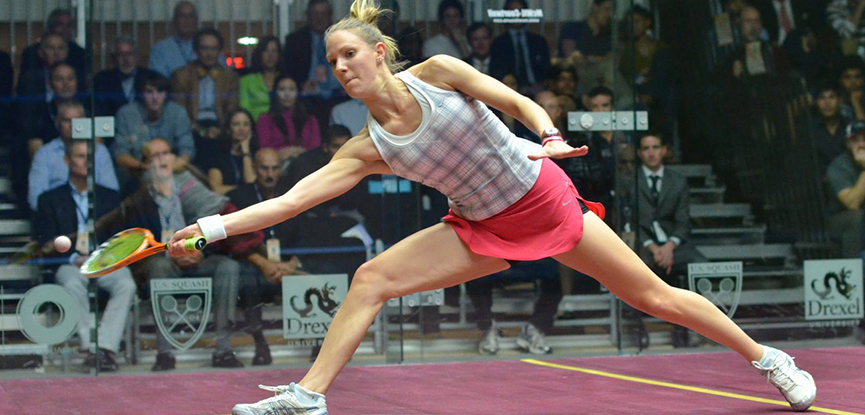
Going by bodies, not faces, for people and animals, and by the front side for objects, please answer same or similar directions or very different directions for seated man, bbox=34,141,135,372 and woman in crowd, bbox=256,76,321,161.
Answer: same or similar directions

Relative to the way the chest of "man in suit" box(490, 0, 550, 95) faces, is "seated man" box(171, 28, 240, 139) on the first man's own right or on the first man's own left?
on the first man's own right

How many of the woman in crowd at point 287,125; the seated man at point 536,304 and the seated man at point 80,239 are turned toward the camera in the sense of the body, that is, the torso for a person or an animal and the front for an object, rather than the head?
3

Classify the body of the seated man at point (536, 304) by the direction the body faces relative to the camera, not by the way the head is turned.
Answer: toward the camera

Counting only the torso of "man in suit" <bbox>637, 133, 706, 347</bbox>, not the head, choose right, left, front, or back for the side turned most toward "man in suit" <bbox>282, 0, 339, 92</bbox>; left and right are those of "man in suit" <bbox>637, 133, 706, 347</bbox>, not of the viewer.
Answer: right

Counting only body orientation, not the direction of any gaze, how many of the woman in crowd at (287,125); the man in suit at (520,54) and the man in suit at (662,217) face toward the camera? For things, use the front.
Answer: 3

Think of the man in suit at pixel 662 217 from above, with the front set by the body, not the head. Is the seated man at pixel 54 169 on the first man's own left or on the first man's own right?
on the first man's own right

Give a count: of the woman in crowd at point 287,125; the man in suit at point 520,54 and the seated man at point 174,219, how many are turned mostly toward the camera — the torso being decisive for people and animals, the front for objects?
3

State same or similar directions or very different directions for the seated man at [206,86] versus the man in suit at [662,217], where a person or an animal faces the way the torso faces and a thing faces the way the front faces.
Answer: same or similar directions

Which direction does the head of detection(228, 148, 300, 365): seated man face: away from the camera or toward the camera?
toward the camera

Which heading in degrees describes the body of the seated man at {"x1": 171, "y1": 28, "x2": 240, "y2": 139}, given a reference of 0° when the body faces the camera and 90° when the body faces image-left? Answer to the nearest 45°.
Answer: approximately 0°

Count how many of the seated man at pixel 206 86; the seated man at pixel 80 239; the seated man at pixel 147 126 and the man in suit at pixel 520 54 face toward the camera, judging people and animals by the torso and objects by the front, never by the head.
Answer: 4

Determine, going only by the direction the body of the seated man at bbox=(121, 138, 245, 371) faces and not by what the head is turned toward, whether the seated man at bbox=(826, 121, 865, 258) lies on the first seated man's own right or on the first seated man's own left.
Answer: on the first seated man's own left

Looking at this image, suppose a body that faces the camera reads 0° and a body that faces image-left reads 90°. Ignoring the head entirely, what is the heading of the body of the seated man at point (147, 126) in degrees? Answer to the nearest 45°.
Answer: approximately 0°

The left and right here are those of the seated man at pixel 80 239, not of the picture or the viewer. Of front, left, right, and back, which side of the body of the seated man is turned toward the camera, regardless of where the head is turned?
front

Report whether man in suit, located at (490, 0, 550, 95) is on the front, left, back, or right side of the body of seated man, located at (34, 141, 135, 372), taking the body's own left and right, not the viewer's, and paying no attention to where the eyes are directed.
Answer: left
